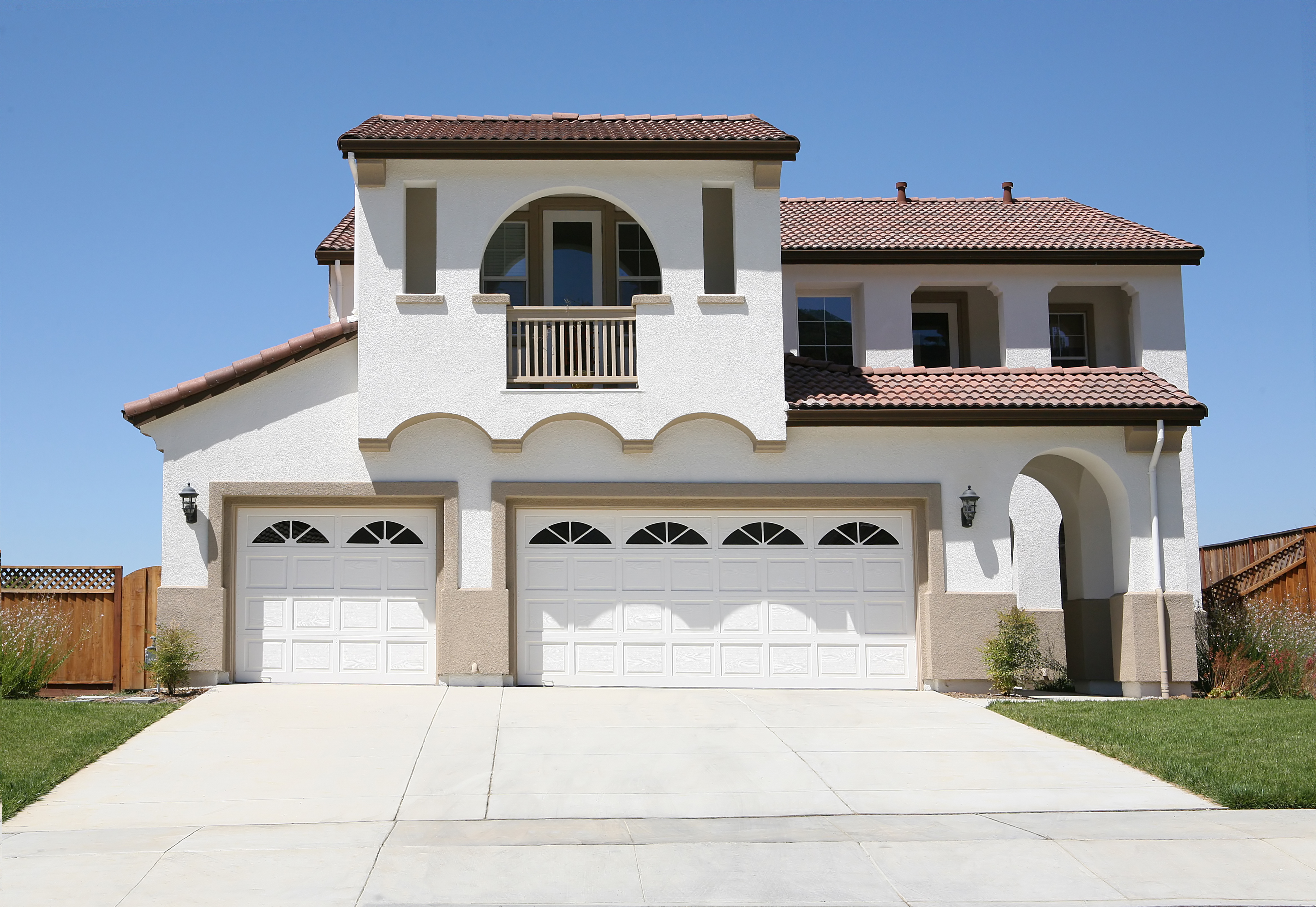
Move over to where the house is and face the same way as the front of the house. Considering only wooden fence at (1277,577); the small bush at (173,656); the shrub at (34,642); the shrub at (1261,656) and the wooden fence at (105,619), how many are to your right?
3

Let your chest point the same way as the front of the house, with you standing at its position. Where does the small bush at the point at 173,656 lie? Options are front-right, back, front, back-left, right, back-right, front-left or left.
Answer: right

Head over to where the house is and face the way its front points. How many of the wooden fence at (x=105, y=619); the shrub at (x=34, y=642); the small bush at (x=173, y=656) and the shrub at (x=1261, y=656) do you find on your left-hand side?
1

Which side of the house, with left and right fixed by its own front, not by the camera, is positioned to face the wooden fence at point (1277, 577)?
left

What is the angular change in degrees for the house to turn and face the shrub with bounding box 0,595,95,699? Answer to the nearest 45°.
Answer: approximately 90° to its right

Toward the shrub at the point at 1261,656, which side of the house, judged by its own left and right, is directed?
left

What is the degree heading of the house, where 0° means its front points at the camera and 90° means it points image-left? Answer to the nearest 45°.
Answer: approximately 0°

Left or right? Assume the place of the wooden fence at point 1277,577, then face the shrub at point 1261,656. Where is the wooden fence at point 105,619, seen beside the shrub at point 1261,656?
right

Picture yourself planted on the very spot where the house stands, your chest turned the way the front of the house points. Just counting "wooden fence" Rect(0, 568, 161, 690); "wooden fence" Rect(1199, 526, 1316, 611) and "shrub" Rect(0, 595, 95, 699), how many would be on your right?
2

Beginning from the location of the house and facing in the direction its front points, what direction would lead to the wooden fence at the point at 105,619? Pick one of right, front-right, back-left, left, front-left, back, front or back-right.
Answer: right

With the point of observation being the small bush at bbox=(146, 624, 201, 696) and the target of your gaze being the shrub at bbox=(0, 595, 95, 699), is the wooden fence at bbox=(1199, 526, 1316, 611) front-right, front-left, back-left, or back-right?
back-right
